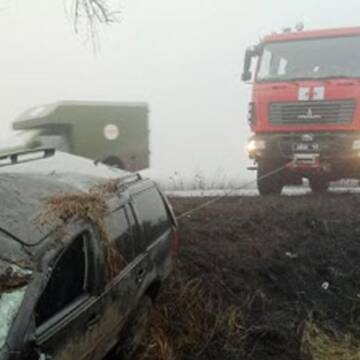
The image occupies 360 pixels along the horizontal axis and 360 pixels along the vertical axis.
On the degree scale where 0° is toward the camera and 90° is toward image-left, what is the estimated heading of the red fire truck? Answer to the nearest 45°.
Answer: approximately 0°

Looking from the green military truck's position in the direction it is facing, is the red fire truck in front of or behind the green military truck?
behind

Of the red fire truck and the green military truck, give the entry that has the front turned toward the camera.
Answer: the red fire truck

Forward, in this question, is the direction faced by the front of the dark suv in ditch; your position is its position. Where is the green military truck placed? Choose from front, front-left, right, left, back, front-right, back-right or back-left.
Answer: back-right

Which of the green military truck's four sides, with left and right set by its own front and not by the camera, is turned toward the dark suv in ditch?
left

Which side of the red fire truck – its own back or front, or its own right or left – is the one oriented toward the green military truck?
right

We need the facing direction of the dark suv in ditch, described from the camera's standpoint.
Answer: facing the viewer and to the left of the viewer
